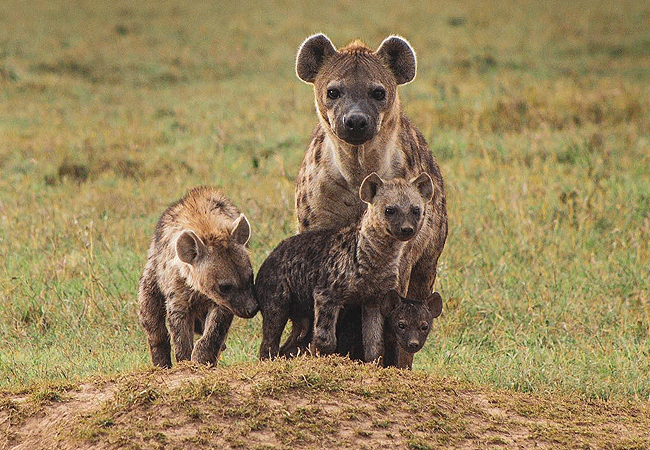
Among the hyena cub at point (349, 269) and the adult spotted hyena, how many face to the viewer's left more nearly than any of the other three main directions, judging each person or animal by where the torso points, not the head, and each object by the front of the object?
0

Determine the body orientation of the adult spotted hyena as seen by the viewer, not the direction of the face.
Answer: toward the camera

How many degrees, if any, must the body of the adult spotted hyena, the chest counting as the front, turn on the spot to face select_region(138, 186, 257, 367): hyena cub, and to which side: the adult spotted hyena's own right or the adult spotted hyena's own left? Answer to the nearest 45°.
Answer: approximately 45° to the adult spotted hyena's own right

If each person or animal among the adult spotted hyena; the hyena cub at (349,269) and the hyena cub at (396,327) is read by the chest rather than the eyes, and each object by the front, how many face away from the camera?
0

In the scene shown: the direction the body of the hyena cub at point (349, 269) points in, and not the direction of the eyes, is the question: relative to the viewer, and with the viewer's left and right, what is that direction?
facing the viewer and to the right of the viewer
